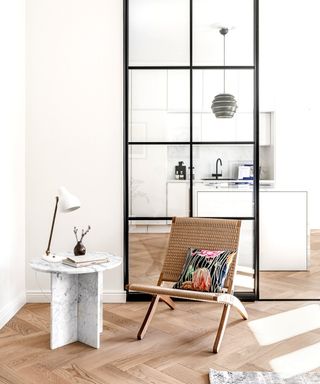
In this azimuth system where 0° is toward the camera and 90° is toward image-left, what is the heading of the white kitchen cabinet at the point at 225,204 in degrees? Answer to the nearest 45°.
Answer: approximately 0°

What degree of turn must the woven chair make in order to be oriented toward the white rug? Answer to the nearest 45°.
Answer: approximately 45° to its left

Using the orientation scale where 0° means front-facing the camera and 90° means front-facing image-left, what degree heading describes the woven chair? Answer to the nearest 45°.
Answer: approximately 45°

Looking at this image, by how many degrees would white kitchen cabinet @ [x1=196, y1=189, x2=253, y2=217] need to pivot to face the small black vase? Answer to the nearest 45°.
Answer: approximately 45° to its right

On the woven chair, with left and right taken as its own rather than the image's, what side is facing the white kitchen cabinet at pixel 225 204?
back
